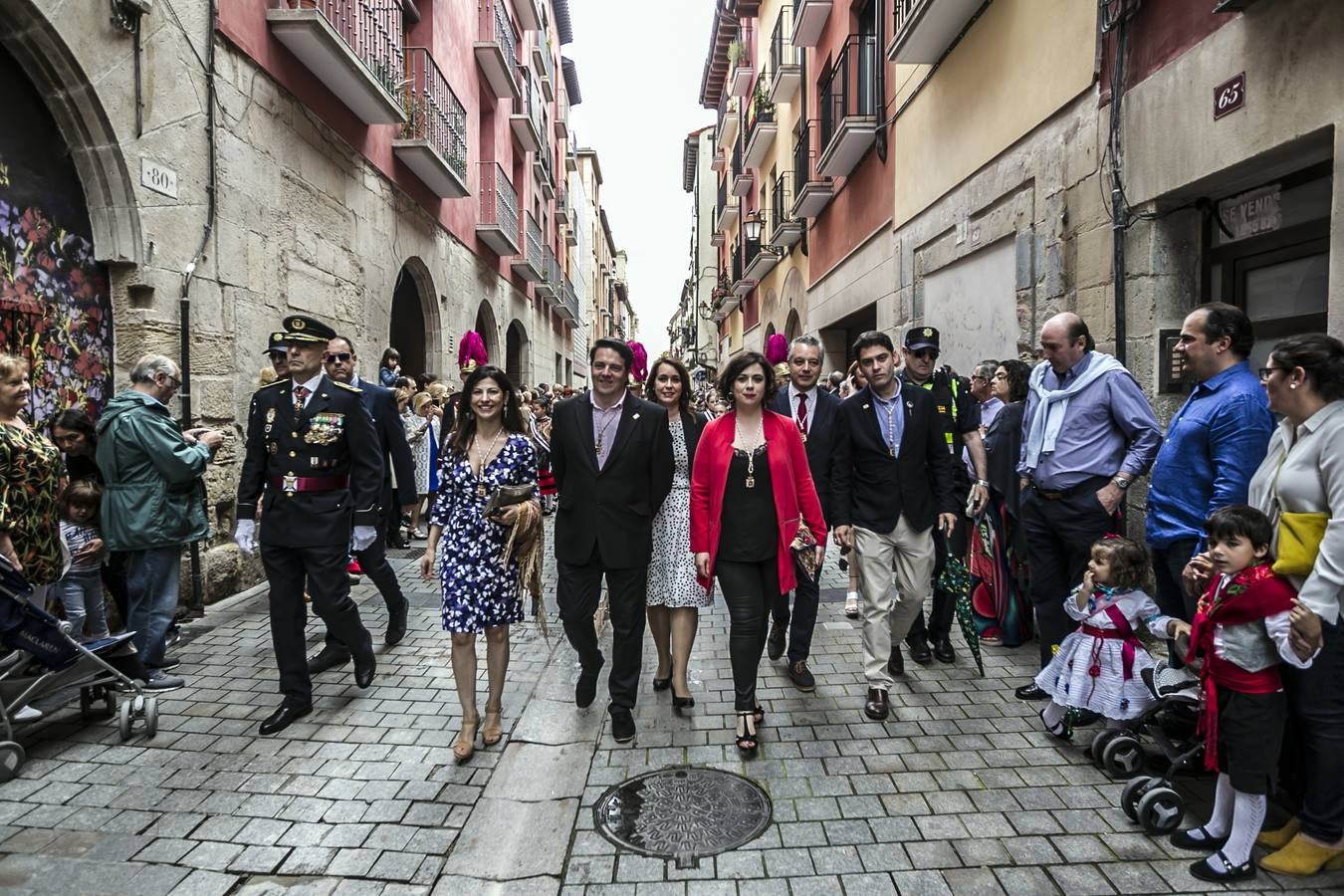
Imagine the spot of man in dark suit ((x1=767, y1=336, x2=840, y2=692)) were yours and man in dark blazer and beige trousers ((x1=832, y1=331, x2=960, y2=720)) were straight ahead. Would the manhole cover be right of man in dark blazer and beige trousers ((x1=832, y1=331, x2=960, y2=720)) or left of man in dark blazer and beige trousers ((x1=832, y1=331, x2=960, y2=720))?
right

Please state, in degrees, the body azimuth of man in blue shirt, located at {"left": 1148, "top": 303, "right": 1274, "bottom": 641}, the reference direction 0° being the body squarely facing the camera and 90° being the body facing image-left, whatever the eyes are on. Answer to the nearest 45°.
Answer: approximately 90°

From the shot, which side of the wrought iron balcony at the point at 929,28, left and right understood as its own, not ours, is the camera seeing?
left

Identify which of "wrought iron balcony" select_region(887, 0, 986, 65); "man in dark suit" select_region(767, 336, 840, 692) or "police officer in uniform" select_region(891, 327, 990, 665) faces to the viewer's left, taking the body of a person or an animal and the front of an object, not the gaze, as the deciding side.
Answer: the wrought iron balcony

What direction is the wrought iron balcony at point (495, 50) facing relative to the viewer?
to the viewer's right

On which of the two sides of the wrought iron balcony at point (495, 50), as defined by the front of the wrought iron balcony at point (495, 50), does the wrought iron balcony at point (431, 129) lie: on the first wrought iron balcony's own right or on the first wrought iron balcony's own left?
on the first wrought iron balcony's own right

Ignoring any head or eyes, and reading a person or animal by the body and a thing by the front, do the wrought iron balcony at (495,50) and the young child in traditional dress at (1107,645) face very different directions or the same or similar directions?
very different directions

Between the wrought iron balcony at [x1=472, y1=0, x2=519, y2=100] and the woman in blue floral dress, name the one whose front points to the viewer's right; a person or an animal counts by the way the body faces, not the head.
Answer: the wrought iron balcony
